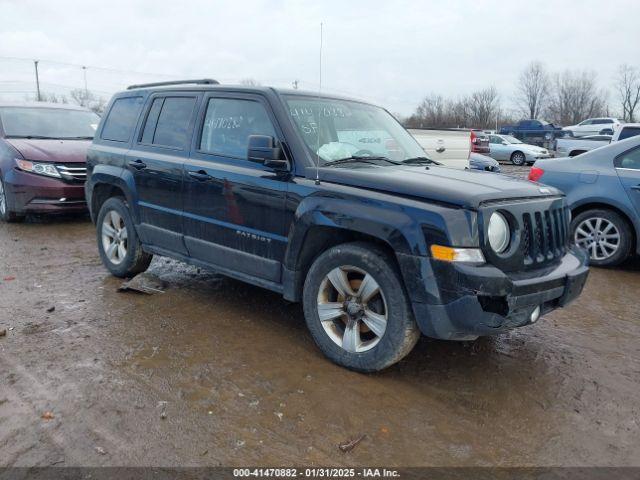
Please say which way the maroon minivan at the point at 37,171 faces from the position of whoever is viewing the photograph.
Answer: facing the viewer and to the right of the viewer

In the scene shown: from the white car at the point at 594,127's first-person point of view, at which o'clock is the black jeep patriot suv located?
The black jeep patriot suv is roughly at 9 o'clock from the white car.

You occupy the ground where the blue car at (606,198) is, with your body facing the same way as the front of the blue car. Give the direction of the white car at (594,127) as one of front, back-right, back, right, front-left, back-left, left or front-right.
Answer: left

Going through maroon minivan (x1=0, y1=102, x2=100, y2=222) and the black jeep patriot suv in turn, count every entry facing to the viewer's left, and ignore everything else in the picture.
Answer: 0

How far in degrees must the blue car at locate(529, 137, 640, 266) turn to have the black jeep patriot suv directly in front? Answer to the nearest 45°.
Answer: approximately 135° to its right

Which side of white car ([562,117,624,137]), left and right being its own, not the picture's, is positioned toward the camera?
left

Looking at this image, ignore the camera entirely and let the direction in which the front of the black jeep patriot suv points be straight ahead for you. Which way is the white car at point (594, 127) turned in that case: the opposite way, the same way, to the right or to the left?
the opposite way

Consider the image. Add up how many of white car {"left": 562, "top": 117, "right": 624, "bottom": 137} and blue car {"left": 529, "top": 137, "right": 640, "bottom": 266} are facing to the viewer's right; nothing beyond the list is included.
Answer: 1

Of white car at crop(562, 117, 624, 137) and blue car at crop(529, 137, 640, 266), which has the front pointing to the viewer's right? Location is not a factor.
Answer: the blue car

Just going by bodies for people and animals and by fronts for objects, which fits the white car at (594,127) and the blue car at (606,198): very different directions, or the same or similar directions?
very different directions

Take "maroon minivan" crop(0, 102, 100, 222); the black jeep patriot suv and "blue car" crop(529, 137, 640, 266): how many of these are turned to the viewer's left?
0

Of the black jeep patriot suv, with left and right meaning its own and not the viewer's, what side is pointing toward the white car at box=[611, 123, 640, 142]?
left

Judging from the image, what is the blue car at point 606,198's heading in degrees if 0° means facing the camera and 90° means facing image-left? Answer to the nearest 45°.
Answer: approximately 270°
